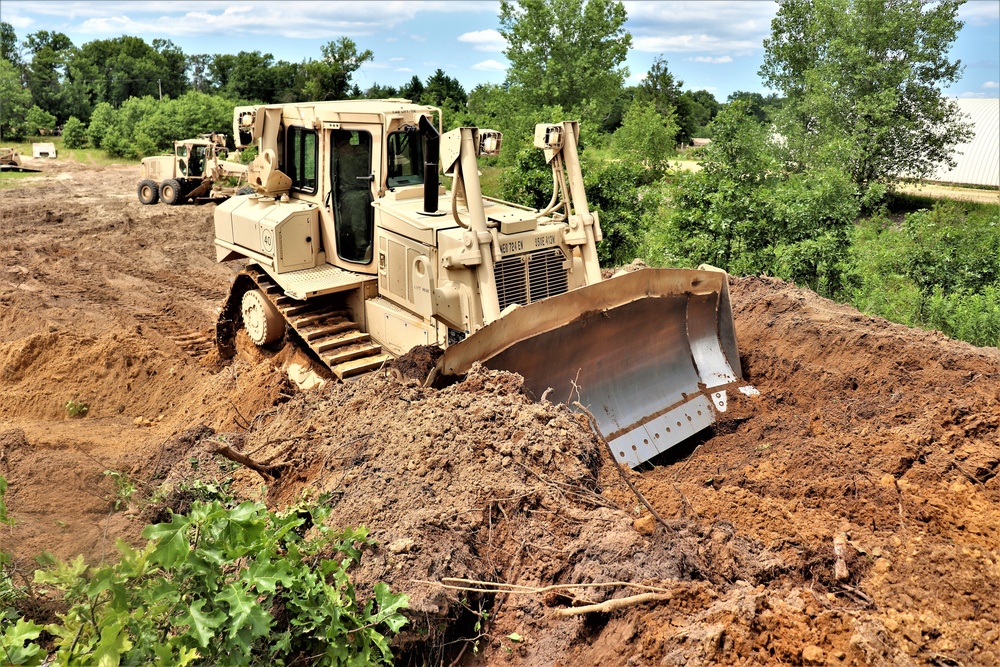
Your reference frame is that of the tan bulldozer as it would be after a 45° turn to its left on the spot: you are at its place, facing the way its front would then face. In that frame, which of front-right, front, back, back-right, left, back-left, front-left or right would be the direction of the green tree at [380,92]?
left

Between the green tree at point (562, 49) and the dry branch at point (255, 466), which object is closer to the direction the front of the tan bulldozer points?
the dry branch

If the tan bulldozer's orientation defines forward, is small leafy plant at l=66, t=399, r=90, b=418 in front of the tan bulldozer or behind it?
behind

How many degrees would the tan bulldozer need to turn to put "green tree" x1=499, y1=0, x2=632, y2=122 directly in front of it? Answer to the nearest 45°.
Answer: approximately 135° to its left

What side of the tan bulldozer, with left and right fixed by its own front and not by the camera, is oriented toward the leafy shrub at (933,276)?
left

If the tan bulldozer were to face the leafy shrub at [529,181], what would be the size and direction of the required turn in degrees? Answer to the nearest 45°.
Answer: approximately 135° to its left

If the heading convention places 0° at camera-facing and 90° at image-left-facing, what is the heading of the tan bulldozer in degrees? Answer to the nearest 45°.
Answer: approximately 315°

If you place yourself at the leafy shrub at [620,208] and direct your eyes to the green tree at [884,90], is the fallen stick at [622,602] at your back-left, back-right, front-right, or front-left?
back-right

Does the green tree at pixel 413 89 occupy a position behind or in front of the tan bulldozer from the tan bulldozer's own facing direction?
behind

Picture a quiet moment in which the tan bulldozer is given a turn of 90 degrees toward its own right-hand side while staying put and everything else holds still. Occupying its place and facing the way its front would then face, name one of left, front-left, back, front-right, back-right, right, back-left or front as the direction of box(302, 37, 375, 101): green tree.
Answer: back-right

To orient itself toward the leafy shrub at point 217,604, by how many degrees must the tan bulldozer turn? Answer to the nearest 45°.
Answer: approximately 45° to its right
